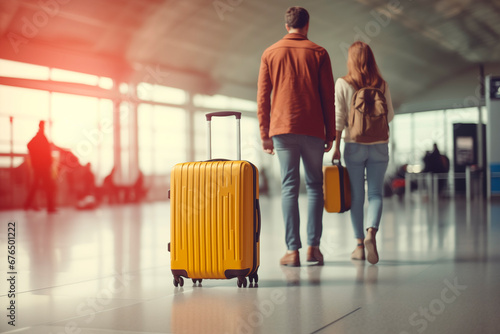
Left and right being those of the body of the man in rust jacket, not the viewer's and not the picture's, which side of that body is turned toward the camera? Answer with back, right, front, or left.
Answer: back

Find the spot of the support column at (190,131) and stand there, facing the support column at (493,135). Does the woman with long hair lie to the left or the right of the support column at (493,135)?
right

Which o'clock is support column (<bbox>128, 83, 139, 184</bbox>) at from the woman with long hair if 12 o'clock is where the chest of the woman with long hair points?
The support column is roughly at 11 o'clock from the woman with long hair.

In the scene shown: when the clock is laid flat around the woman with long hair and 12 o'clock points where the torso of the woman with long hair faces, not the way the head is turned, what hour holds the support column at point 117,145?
The support column is roughly at 11 o'clock from the woman with long hair.

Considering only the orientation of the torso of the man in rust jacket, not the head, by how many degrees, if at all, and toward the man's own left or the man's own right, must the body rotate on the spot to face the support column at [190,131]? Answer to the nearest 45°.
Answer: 0° — they already face it

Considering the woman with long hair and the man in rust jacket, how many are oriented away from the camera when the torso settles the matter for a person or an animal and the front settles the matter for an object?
2

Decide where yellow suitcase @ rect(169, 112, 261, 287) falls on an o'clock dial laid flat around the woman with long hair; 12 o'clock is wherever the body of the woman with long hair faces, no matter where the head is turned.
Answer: The yellow suitcase is roughly at 7 o'clock from the woman with long hair.

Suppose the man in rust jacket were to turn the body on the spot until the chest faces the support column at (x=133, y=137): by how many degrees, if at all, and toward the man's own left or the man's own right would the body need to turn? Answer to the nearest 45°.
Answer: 0° — they already face it

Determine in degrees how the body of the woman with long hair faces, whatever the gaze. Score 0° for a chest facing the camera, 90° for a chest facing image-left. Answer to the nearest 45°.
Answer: approximately 180°

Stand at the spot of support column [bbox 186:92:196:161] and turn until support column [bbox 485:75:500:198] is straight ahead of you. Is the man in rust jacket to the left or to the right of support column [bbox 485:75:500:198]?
right

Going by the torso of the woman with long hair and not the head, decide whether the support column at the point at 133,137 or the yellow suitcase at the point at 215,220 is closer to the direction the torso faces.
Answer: the support column

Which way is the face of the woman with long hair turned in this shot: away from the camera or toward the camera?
away from the camera
